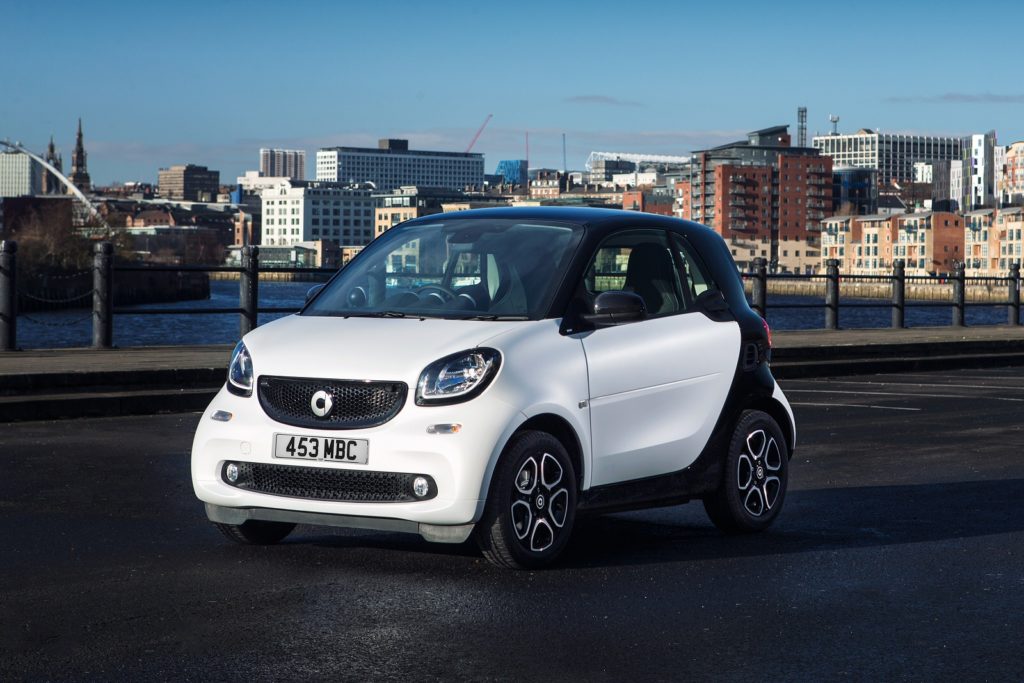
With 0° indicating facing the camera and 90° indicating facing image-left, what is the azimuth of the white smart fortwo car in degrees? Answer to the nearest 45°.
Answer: approximately 45°

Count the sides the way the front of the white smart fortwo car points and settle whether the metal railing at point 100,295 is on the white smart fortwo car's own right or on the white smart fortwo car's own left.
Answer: on the white smart fortwo car's own right
